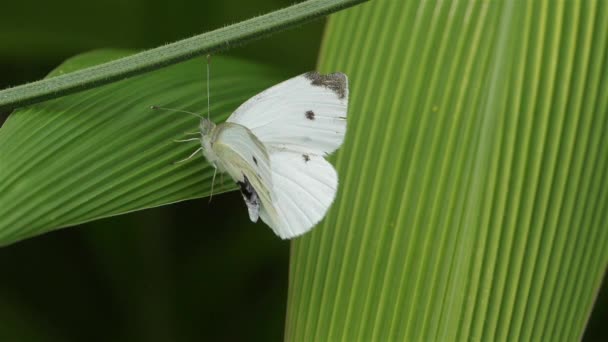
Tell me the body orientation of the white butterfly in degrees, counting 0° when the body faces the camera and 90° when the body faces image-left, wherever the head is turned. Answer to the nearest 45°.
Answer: approximately 90°
